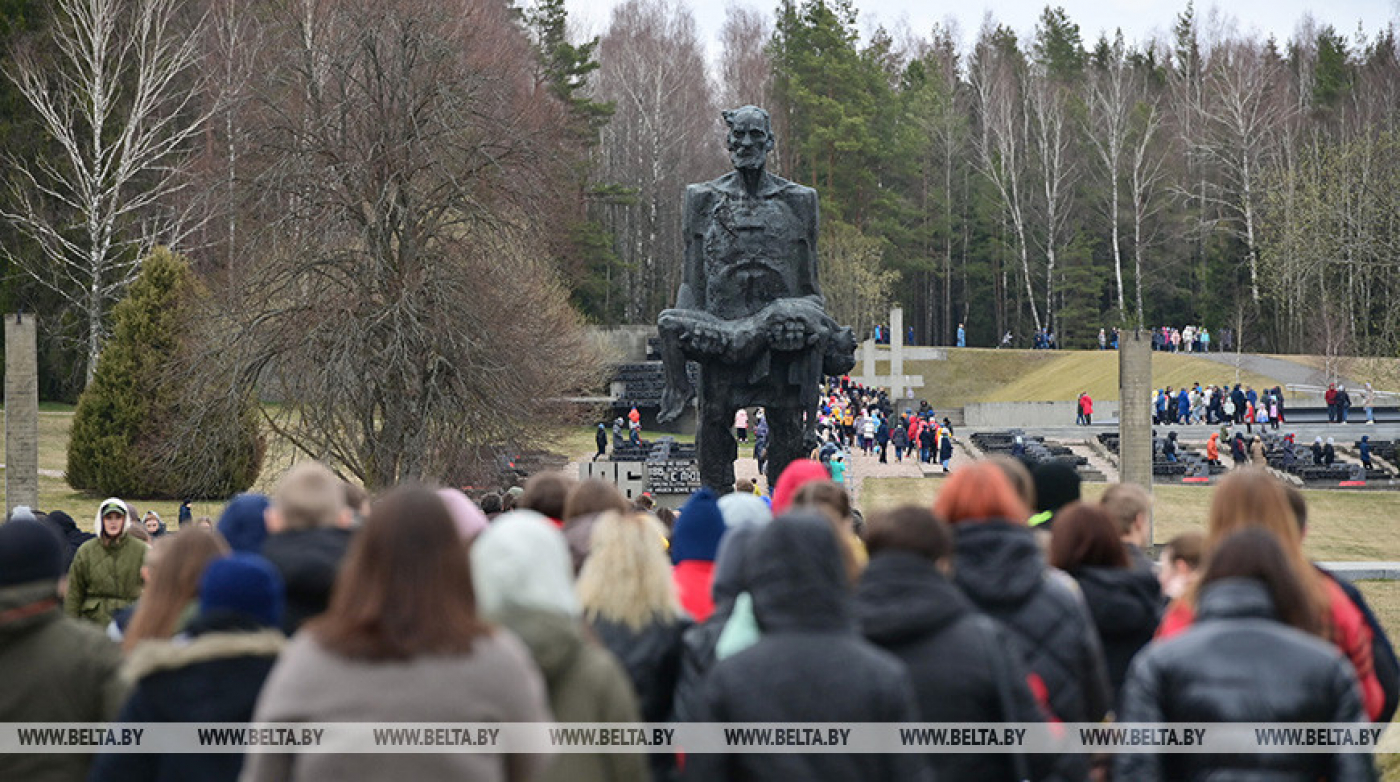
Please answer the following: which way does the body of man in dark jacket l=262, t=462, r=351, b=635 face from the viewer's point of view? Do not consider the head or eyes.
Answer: away from the camera

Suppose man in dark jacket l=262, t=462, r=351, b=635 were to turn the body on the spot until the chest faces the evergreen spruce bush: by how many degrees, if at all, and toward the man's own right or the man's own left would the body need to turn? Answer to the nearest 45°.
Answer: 0° — they already face it

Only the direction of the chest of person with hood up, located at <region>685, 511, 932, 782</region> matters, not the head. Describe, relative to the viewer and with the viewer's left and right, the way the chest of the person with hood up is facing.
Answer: facing away from the viewer

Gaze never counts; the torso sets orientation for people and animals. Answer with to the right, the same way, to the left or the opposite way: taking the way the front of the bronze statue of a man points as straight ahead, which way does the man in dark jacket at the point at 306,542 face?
the opposite way

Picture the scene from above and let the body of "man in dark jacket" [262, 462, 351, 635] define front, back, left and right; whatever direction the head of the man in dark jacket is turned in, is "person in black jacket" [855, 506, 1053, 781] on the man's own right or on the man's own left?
on the man's own right

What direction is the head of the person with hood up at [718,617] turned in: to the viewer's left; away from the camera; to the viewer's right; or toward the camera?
away from the camera

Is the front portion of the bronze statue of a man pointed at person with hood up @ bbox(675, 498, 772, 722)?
yes

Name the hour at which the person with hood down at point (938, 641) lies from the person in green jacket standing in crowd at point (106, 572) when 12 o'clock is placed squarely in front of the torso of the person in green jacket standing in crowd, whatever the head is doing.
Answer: The person with hood down is roughly at 11 o'clock from the person in green jacket standing in crowd.

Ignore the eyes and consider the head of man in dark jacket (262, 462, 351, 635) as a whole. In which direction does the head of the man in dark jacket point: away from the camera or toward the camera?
away from the camera

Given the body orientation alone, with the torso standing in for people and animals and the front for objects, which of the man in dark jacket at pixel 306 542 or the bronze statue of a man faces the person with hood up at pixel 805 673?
the bronze statue of a man

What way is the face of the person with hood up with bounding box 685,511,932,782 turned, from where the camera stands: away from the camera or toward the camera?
away from the camera

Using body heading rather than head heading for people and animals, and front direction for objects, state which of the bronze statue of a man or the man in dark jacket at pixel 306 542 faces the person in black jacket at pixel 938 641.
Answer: the bronze statue of a man

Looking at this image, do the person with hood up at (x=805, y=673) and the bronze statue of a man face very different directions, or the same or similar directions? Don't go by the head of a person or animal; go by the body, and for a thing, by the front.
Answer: very different directions

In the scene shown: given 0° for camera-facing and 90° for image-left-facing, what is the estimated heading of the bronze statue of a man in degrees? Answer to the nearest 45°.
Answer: approximately 0°
